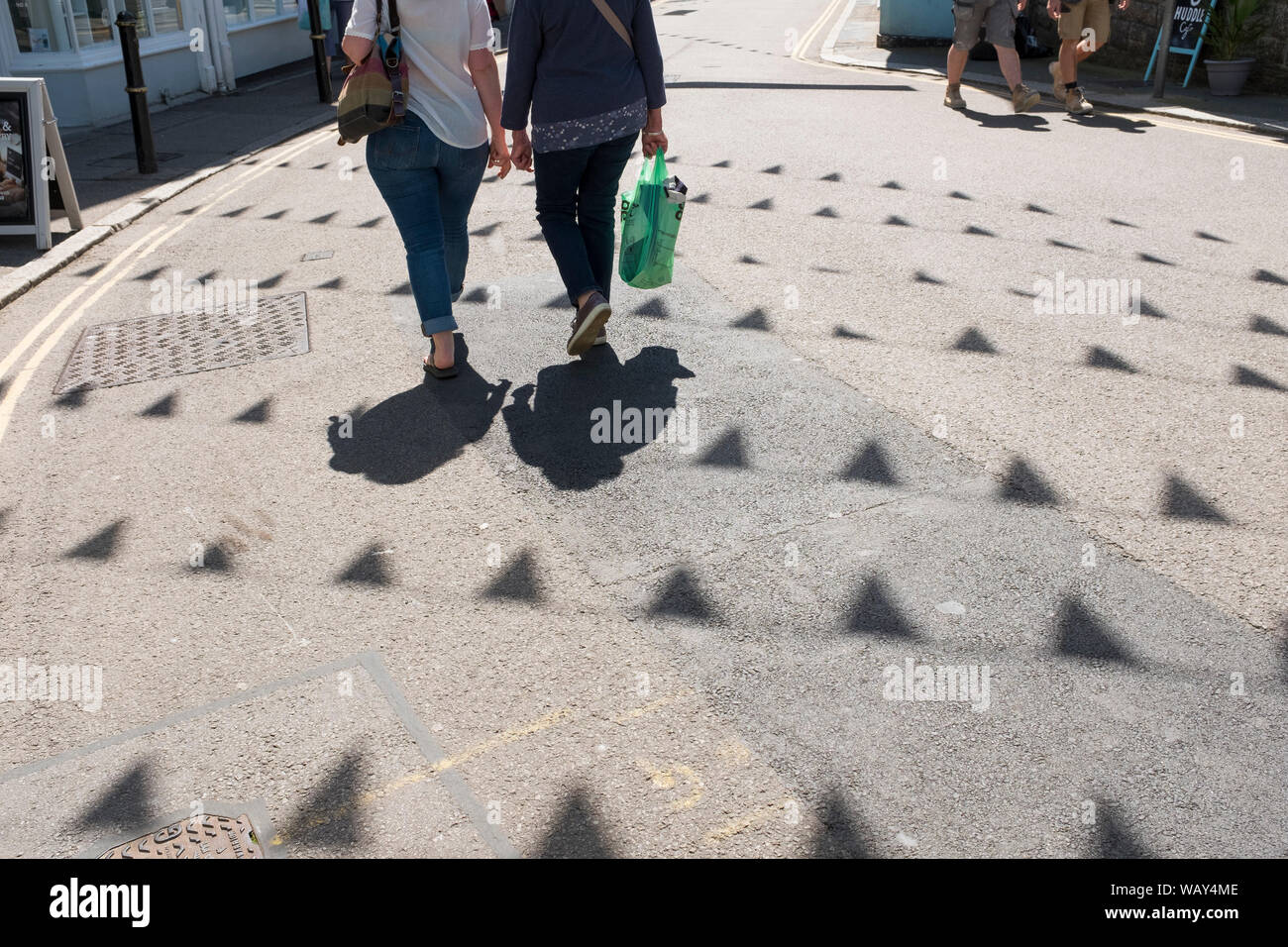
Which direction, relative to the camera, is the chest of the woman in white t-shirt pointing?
away from the camera

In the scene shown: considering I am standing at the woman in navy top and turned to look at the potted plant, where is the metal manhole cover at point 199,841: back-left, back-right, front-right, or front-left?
back-right

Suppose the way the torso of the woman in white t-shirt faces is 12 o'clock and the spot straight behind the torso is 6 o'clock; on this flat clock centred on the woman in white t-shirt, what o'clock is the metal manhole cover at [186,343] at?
The metal manhole cover is roughly at 10 o'clock from the woman in white t-shirt.

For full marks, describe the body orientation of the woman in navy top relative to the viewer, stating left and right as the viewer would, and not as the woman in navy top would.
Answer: facing away from the viewer

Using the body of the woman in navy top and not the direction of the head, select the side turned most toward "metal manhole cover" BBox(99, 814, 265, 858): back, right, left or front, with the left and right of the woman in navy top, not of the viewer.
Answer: back

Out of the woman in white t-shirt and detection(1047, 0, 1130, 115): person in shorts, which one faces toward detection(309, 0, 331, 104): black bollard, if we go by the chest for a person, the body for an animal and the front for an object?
the woman in white t-shirt

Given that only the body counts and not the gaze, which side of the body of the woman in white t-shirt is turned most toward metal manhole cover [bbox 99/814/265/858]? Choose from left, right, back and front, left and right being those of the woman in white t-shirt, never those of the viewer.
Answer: back

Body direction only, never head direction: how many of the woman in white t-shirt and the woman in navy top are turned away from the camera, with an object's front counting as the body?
2

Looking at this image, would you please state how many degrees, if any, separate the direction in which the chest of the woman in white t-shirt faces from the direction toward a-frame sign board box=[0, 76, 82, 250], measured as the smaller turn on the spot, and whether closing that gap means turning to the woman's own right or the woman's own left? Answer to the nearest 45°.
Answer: approximately 45° to the woman's own left
